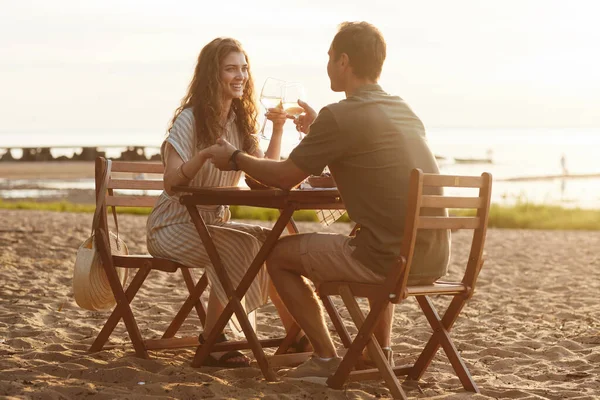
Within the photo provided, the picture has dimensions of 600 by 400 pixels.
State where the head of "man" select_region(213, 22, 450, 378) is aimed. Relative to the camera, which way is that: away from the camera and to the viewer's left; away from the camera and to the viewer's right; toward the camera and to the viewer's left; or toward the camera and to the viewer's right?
away from the camera and to the viewer's left

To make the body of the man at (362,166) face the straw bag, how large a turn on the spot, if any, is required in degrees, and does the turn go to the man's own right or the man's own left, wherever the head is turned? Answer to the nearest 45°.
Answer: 0° — they already face it

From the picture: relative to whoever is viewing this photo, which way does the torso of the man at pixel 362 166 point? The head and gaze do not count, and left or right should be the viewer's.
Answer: facing away from the viewer and to the left of the viewer

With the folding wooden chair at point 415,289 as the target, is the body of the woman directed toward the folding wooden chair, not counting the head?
yes

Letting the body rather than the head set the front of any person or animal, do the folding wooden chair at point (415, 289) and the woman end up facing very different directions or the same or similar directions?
very different directions

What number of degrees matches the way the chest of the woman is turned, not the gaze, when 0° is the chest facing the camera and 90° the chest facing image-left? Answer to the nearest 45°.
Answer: approximately 315°

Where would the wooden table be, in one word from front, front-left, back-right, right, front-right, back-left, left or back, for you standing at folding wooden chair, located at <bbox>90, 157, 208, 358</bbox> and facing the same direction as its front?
front

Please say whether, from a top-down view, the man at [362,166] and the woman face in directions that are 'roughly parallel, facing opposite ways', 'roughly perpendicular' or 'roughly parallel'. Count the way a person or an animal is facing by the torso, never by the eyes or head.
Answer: roughly parallel, facing opposite ways

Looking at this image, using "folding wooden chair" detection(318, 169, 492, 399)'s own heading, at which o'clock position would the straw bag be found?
The straw bag is roughly at 11 o'clock from the folding wooden chair.

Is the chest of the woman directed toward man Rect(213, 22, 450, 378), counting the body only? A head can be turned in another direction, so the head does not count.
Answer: yes

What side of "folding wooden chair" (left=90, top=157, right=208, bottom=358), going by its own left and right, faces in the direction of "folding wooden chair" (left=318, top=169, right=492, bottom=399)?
front

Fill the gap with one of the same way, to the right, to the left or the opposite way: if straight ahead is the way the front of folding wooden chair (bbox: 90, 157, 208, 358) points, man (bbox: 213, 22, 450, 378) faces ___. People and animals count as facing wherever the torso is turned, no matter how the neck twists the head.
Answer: the opposite way

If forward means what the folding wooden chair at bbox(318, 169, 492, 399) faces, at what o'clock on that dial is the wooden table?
The wooden table is roughly at 11 o'clock from the folding wooden chair.

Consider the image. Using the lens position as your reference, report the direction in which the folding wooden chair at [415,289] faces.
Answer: facing away from the viewer and to the left of the viewer

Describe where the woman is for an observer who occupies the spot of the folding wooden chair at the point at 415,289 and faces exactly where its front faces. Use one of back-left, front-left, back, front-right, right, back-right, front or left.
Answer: front

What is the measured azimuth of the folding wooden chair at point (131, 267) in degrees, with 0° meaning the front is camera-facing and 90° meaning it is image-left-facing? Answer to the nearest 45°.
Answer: approximately 315°

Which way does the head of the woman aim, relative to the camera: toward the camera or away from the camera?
toward the camera
